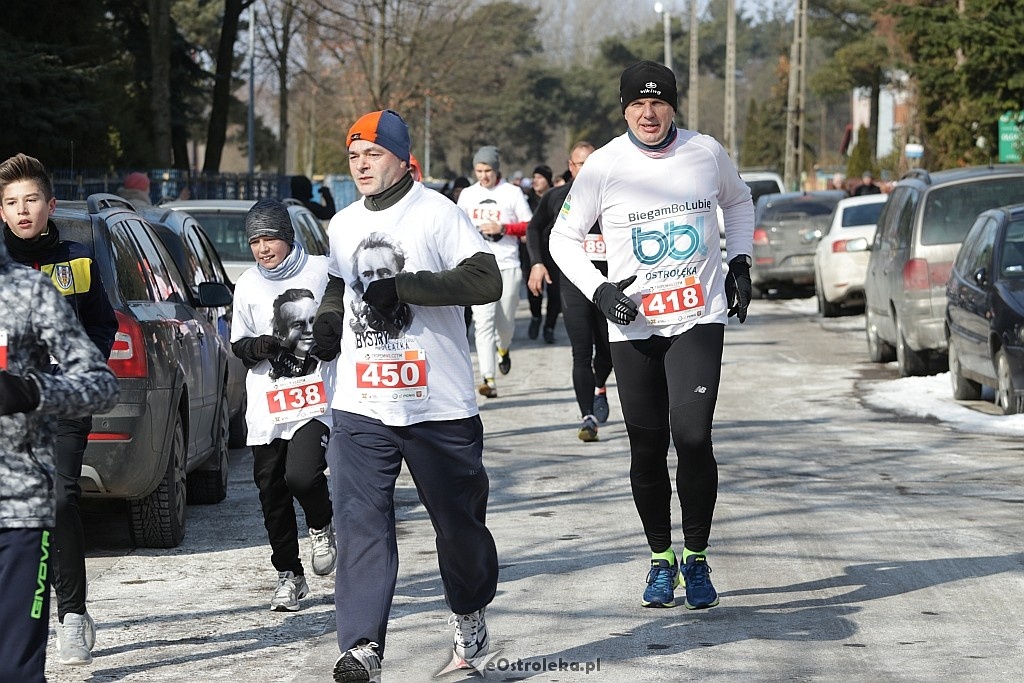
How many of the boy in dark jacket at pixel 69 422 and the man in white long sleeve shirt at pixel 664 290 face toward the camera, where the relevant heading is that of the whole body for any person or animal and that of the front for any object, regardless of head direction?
2

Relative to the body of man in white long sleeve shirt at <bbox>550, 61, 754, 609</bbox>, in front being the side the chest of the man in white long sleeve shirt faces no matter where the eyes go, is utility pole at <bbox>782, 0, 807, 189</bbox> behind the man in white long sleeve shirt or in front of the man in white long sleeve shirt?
behind

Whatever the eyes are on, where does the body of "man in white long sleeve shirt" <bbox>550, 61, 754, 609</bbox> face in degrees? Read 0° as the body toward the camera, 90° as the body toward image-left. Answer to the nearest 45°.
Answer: approximately 0°

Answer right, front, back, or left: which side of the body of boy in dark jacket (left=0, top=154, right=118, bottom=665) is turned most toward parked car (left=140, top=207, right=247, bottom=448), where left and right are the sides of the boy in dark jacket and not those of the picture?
back

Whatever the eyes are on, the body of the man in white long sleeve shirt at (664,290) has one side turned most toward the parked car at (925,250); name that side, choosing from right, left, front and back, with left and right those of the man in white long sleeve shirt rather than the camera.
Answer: back

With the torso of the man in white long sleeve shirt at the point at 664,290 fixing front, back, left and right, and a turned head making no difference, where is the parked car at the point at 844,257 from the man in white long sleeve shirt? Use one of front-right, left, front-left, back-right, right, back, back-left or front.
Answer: back

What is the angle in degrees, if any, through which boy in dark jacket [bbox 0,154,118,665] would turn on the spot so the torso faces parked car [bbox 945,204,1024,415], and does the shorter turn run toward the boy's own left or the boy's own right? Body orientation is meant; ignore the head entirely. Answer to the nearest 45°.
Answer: approximately 135° to the boy's own left

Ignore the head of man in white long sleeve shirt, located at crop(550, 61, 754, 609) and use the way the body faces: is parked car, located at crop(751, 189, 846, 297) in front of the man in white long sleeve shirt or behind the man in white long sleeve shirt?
behind
